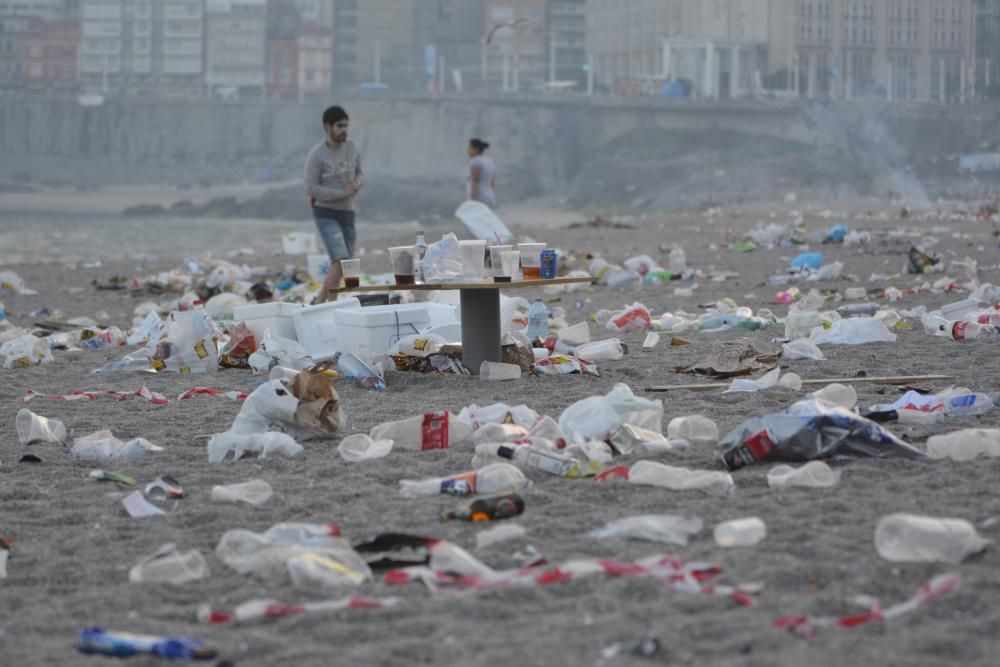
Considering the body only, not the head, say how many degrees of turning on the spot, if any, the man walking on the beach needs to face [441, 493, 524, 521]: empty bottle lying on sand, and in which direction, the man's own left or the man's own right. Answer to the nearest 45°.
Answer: approximately 45° to the man's own right

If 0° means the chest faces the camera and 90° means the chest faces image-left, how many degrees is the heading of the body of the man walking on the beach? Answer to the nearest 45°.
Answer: approximately 315°

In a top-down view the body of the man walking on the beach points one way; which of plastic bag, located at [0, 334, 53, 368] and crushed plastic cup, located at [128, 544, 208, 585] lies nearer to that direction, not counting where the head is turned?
the crushed plastic cup

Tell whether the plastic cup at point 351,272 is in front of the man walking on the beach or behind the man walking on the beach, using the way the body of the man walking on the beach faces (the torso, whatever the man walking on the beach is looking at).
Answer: in front

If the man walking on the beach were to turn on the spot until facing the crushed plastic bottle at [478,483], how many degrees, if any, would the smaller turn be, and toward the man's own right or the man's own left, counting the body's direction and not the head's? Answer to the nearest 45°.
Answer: approximately 45° to the man's own right

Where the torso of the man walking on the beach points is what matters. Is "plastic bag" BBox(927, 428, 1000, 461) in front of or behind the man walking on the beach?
in front

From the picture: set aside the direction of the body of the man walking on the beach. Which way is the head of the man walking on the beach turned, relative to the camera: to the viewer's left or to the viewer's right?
to the viewer's right
